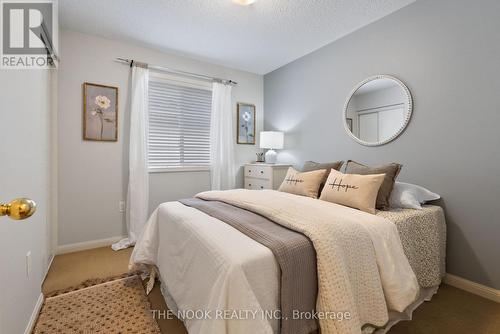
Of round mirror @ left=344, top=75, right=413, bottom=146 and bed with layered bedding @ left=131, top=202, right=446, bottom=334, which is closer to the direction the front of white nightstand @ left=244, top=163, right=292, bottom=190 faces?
the bed with layered bedding

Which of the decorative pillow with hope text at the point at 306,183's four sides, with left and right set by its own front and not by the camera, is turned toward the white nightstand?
right

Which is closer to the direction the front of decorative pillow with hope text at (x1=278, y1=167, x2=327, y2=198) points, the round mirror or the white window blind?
the white window blind

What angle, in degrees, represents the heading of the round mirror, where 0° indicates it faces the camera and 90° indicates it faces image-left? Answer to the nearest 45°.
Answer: approximately 45°

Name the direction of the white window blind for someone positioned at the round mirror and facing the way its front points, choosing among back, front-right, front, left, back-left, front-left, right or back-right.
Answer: front-right

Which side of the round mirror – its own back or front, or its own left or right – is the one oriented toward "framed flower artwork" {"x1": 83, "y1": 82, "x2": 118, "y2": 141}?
front

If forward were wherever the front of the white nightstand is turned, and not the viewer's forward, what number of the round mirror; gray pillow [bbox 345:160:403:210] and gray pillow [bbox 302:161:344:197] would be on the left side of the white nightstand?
3

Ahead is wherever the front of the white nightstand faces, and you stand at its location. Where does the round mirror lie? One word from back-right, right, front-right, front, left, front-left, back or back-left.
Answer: left

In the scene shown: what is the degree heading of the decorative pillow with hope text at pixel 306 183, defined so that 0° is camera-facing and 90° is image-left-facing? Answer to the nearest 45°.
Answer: approximately 45°

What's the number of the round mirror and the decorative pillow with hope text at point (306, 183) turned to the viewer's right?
0

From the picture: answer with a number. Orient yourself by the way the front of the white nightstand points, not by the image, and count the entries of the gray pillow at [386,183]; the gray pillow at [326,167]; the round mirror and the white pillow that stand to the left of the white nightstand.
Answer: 4
